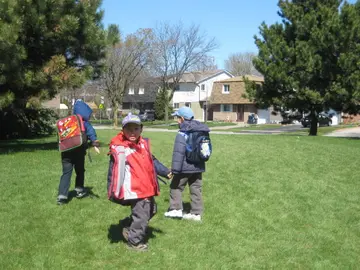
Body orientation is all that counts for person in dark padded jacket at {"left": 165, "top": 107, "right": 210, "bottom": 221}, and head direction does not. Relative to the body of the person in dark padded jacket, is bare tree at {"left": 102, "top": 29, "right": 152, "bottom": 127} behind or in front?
in front

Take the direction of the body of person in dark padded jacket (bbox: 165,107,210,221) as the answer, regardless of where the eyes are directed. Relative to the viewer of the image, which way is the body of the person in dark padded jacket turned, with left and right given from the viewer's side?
facing away from the viewer and to the left of the viewer

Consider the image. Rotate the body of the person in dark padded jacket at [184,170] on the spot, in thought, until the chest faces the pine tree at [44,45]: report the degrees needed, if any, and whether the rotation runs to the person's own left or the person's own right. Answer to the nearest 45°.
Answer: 0° — they already face it

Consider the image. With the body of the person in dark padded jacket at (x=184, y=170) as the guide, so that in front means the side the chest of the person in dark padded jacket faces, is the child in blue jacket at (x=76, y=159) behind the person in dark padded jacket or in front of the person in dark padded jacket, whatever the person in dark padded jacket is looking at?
in front

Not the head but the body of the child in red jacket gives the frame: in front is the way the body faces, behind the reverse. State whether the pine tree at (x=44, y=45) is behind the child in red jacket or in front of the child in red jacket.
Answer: behind

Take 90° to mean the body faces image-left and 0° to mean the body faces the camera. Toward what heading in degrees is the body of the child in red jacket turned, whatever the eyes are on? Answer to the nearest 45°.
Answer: approximately 315°
